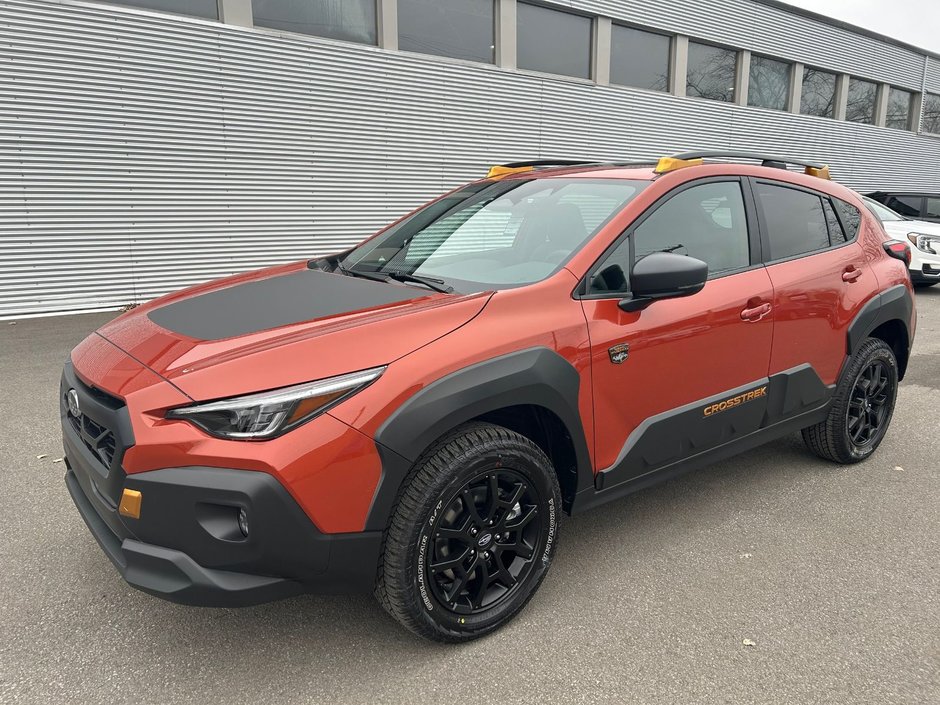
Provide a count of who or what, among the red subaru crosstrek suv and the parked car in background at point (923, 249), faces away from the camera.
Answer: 0

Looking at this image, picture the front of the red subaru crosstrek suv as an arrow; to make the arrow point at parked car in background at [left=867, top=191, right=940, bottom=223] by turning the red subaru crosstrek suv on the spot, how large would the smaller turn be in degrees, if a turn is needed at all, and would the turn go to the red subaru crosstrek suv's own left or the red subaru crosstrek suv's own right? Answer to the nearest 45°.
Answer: approximately 180°

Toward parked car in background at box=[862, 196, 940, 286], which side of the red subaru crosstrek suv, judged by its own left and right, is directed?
back

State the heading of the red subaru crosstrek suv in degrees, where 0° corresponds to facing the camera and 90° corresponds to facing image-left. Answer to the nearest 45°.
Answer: approximately 45°

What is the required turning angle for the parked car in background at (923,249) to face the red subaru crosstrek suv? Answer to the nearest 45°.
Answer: approximately 45° to its right
